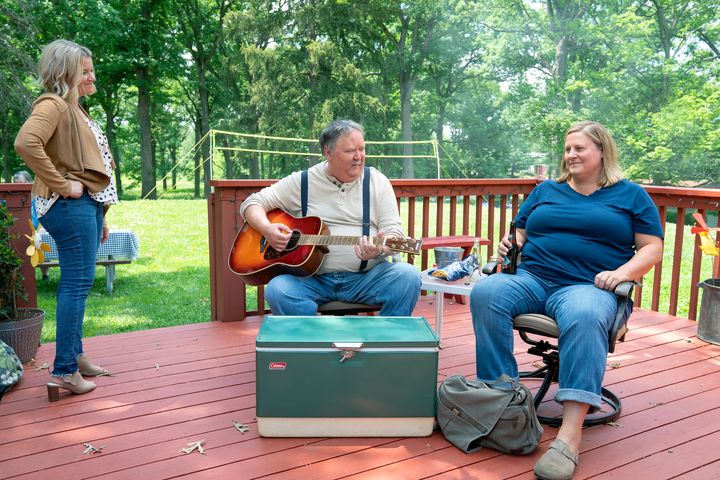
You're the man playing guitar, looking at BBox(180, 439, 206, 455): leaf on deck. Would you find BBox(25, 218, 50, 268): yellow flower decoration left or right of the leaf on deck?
right

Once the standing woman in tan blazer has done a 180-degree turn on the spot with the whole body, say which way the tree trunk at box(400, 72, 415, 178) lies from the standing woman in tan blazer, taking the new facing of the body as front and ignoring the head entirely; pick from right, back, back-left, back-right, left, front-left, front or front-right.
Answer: back-right

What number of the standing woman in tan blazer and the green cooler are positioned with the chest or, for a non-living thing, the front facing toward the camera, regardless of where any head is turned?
1

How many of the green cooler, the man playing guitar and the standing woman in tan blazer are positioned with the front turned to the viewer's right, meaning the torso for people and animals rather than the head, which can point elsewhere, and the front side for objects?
1

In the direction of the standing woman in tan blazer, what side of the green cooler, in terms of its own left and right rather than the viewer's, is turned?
right

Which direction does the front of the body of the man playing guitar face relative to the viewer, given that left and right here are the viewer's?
facing the viewer

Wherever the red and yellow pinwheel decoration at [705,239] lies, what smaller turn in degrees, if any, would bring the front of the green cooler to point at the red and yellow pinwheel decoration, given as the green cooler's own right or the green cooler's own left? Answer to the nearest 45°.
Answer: approximately 135° to the green cooler's own left

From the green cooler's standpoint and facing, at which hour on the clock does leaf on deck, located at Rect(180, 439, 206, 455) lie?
The leaf on deck is roughly at 3 o'clock from the green cooler.

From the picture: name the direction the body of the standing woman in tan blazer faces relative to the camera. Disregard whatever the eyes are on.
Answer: to the viewer's right

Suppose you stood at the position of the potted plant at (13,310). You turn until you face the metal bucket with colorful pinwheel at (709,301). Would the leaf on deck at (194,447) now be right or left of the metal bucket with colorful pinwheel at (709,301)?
right

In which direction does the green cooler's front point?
toward the camera

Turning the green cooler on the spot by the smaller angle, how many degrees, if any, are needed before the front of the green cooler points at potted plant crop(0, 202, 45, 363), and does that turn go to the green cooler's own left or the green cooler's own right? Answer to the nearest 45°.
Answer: approximately 135° to the green cooler's own right

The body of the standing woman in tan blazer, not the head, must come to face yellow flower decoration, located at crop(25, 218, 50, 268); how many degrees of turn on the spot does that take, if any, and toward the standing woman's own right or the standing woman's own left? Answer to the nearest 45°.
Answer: approximately 90° to the standing woman's own left

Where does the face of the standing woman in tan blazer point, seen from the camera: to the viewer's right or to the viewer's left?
to the viewer's right
